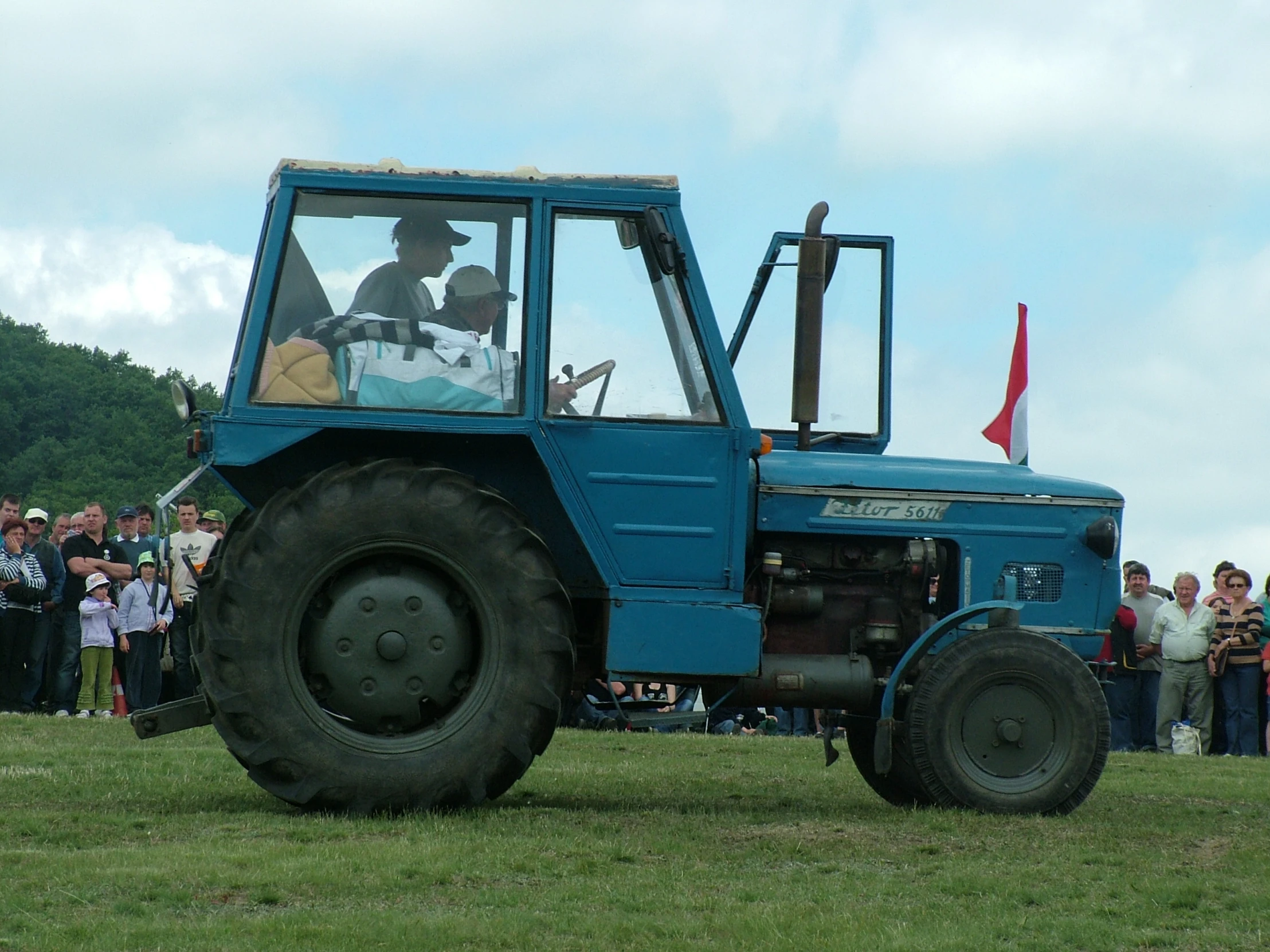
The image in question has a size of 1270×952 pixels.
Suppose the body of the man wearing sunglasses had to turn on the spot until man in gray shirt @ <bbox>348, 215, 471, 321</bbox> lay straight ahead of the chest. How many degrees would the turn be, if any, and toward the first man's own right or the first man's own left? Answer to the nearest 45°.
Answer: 0° — they already face them

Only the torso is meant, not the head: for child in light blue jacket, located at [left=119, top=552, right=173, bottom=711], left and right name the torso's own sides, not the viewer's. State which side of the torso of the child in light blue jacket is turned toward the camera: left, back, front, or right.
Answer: front

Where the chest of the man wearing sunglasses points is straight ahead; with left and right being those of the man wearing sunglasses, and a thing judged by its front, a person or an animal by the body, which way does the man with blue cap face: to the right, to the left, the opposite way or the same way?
the same way

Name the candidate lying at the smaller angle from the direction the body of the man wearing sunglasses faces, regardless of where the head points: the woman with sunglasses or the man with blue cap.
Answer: the woman with sunglasses

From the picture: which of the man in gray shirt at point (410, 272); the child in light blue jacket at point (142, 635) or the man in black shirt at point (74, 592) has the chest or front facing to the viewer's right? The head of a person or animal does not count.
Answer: the man in gray shirt at point (410, 272)

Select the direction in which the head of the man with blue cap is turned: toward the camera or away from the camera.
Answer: toward the camera

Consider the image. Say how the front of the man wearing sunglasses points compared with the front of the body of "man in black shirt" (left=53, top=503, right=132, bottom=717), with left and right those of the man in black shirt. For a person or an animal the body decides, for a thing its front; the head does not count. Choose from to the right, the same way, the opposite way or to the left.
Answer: the same way

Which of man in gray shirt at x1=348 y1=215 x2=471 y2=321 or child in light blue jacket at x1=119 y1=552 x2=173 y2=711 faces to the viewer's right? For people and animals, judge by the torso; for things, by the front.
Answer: the man in gray shirt

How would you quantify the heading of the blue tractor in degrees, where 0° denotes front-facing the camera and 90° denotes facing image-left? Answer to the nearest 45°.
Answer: approximately 270°

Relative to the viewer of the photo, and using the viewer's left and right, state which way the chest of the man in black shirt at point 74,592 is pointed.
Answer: facing the viewer

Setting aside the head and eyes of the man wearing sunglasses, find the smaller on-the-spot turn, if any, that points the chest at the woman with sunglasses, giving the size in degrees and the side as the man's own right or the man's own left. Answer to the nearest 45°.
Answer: approximately 90° to the man's own left

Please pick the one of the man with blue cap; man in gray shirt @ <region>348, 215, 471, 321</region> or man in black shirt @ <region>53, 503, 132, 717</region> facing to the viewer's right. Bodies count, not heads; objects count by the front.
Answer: man in gray shirt @ <region>348, 215, 471, 321</region>

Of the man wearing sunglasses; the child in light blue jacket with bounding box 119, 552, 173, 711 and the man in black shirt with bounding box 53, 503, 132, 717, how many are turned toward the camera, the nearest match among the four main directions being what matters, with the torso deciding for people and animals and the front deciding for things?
3

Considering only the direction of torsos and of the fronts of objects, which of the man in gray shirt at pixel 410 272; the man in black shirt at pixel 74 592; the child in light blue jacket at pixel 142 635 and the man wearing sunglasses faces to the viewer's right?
the man in gray shirt at pixel 410 272

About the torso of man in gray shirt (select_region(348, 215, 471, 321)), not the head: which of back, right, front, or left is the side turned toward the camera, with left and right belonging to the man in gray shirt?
right

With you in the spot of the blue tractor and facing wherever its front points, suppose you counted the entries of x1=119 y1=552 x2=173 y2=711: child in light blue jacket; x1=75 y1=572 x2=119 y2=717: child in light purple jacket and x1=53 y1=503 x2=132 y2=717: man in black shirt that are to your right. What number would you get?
0

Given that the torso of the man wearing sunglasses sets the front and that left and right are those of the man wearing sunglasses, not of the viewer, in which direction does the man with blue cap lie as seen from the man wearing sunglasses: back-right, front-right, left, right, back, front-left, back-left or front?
back-left
